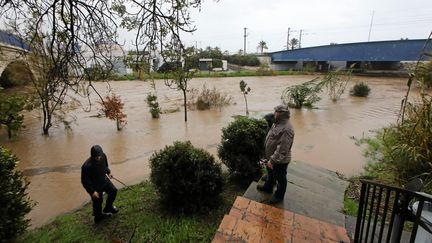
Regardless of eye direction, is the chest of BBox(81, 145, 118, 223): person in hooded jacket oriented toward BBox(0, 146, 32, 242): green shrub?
no

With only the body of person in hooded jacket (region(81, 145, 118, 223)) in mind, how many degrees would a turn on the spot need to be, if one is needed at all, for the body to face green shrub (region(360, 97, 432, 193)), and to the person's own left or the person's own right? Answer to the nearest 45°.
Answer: approximately 45° to the person's own left

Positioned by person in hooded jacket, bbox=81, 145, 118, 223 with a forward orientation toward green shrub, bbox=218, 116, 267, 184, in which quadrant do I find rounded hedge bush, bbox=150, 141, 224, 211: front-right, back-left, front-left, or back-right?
front-right

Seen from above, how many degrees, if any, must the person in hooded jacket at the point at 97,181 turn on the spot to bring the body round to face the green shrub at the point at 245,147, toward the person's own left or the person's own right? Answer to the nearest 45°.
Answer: approximately 45° to the person's own left

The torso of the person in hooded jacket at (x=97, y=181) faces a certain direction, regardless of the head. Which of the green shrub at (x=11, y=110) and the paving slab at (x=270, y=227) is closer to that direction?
the paving slab

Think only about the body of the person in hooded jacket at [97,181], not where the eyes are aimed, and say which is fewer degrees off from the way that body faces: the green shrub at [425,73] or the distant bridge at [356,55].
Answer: the green shrub

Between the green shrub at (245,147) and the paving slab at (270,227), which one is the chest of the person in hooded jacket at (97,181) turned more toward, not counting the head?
the paving slab

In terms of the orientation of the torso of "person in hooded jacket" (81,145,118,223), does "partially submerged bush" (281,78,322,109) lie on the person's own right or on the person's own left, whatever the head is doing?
on the person's own left

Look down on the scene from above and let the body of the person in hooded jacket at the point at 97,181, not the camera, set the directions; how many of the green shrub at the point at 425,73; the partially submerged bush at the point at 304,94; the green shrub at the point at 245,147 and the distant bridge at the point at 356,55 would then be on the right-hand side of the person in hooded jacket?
0

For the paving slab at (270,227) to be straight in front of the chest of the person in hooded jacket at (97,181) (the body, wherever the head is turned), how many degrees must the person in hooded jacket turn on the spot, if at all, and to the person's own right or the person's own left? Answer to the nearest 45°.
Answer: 0° — they already face it

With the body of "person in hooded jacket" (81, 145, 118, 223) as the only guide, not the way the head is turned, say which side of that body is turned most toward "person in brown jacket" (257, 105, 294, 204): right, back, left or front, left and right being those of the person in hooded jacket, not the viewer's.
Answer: front

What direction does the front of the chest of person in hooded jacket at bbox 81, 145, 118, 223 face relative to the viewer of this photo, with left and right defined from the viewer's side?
facing the viewer and to the right of the viewer

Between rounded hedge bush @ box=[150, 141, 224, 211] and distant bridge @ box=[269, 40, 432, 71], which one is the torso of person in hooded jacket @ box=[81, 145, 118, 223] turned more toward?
the rounded hedge bush

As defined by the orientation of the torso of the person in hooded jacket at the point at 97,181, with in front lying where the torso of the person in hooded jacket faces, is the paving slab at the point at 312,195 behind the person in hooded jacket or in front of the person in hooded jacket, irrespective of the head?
in front

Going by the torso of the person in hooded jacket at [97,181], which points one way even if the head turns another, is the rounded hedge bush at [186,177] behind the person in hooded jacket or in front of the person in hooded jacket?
in front

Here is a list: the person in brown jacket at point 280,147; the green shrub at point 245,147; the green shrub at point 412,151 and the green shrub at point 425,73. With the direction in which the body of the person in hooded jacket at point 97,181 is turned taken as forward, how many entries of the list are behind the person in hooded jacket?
0
